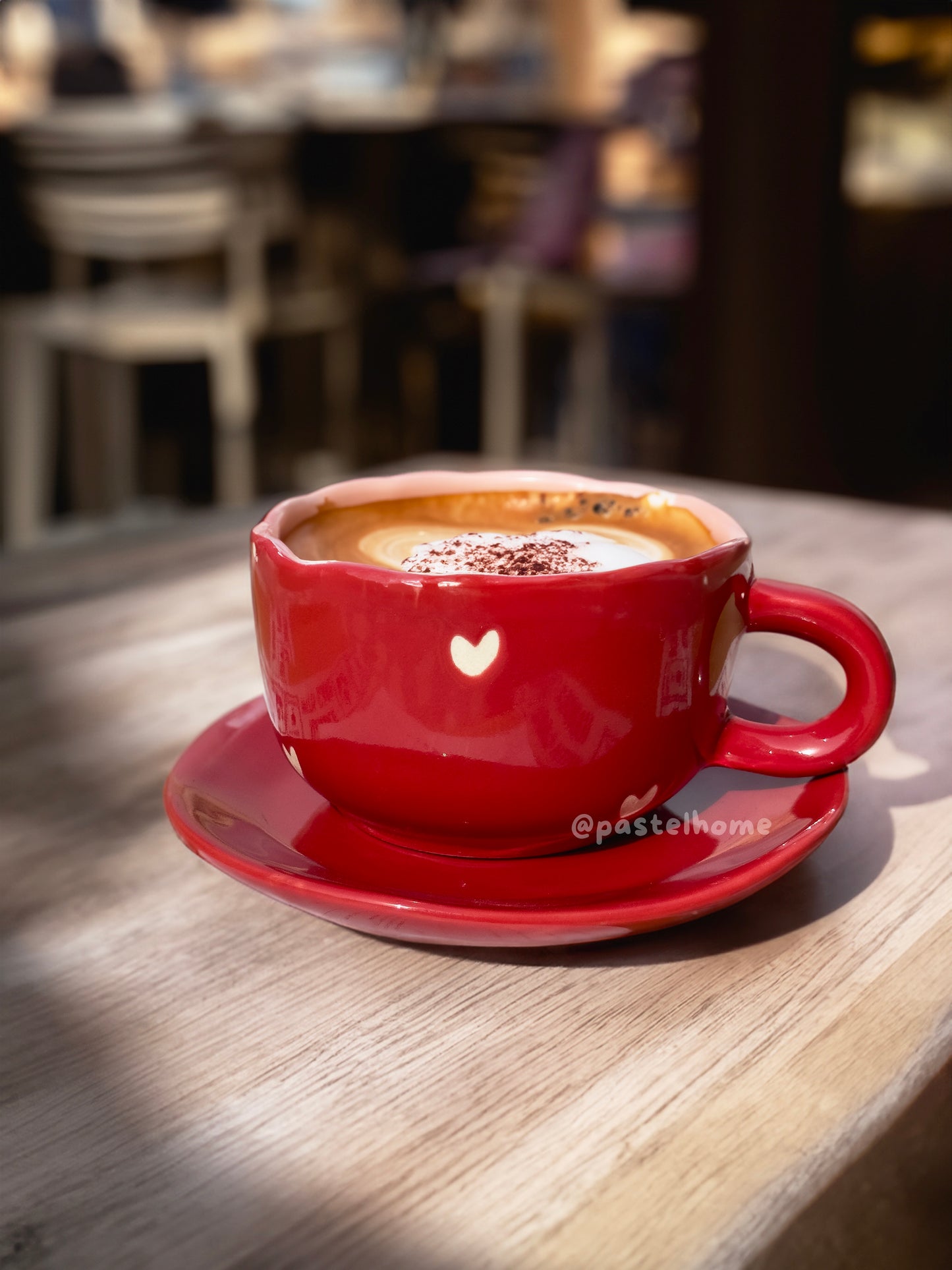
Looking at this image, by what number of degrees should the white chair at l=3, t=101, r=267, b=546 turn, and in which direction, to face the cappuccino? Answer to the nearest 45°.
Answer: approximately 45° to its left

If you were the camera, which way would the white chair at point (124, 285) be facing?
facing the viewer and to the left of the viewer

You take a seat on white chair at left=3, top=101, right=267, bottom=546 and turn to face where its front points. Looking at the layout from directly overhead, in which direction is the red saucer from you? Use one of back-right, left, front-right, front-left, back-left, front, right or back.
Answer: front-left

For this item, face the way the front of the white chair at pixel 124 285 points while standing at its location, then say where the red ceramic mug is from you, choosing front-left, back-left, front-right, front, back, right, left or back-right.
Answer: front-left

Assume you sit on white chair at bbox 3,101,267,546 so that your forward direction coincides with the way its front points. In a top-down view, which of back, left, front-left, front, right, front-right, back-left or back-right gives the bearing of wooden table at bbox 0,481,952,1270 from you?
front-left
